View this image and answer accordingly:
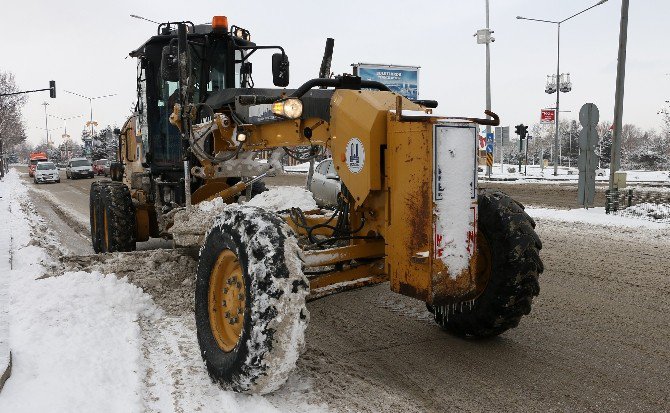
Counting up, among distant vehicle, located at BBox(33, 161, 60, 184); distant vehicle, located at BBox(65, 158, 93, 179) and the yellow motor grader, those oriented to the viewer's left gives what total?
0

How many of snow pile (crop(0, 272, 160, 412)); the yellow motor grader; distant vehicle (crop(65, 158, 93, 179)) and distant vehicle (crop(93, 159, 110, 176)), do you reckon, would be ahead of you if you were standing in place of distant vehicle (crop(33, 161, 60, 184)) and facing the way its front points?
2

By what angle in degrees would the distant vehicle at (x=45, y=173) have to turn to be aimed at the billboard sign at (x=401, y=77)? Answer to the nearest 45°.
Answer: approximately 45° to its left

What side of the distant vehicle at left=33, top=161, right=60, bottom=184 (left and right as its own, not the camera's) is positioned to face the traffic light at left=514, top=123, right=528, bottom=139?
left

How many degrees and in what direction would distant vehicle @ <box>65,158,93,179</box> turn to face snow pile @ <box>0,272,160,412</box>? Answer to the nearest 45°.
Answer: approximately 45° to its right

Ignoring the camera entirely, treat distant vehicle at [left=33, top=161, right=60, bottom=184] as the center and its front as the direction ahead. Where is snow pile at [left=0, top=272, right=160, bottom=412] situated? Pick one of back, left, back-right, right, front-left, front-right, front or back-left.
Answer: front

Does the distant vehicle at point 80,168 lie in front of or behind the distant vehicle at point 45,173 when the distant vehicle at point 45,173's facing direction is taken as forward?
behind

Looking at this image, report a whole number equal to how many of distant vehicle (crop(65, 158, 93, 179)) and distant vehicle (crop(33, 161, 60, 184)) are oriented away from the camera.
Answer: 0

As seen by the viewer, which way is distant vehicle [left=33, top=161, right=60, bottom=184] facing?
toward the camera

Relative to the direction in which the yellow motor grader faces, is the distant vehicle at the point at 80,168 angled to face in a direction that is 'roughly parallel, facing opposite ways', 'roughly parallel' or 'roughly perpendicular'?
roughly parallel

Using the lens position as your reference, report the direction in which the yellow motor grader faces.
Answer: facing the viewer and to the right of the viewer

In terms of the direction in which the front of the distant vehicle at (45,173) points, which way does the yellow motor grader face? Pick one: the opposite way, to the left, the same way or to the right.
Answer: the same way
